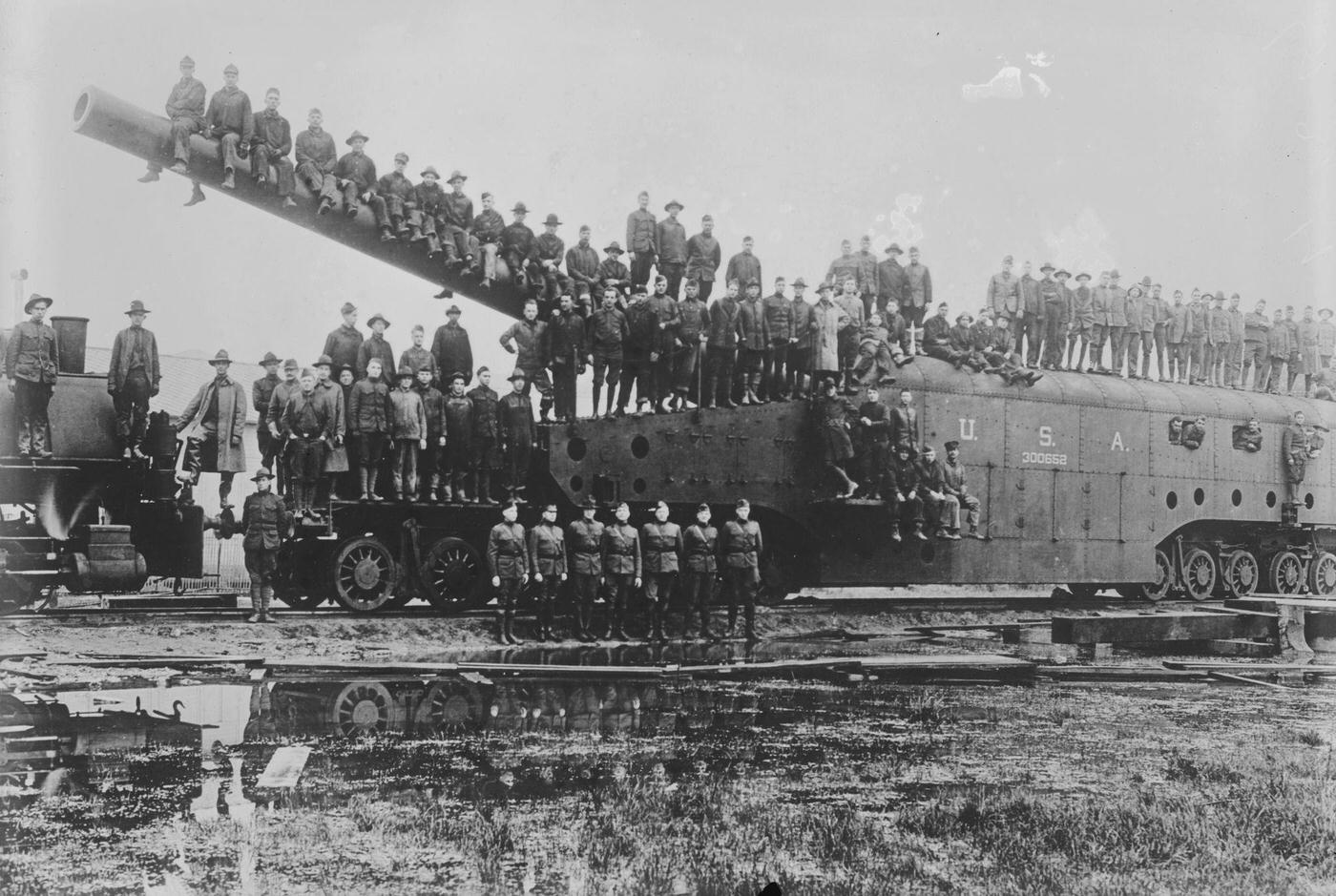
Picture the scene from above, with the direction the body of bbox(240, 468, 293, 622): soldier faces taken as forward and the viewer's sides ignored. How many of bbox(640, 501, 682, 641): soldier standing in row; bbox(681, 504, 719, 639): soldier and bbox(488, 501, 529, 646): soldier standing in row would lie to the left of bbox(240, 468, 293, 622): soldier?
3

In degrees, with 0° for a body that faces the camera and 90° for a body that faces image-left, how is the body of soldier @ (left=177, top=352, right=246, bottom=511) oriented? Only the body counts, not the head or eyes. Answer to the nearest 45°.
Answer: approximately 0°

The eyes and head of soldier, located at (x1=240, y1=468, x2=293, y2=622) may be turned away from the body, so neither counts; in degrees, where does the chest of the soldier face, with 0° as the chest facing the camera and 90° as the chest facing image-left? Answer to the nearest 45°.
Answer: approximately 0°

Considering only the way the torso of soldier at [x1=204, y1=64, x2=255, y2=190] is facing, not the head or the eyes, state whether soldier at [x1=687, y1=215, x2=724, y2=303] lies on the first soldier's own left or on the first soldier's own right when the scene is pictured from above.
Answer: on the first soldier's own left

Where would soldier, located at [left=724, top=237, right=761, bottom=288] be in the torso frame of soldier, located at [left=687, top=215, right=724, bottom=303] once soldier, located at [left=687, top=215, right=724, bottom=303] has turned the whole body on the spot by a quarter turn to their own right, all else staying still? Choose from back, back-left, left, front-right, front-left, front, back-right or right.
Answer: back-right
